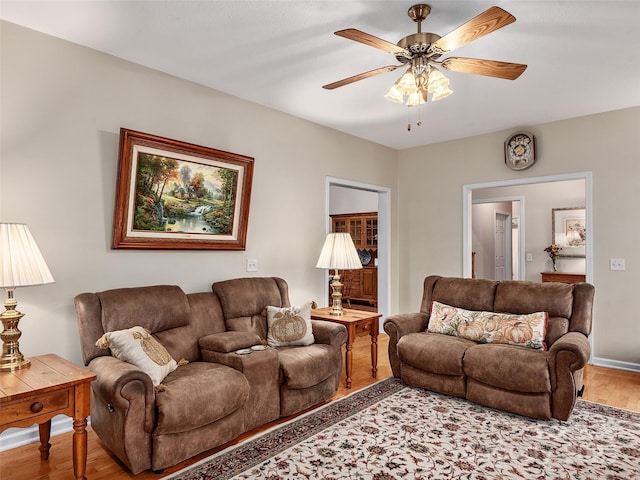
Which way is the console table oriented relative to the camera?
toward the camera

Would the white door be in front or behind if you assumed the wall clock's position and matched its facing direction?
behind

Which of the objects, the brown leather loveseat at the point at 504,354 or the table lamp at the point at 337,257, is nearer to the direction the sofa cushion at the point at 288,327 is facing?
the brown leather loveseat

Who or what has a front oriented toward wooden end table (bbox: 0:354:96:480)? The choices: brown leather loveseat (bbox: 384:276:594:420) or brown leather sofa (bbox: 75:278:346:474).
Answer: the brown leather loveseat

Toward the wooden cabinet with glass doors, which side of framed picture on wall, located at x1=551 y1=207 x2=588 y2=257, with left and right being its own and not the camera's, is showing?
right

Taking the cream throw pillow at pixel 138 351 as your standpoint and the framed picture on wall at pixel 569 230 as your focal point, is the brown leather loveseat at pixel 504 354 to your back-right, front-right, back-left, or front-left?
front-right

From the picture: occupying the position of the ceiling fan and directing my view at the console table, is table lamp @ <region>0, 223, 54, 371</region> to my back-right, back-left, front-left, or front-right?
back-left

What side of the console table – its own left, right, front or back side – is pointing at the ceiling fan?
front

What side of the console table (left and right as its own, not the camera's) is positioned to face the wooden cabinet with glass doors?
right

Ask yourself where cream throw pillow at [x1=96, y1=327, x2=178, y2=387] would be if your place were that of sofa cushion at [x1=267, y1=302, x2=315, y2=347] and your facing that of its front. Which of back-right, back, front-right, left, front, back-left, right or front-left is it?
front-right

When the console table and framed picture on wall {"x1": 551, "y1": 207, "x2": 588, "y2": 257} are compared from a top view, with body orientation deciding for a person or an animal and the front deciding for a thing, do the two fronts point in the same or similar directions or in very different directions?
same or similar directions

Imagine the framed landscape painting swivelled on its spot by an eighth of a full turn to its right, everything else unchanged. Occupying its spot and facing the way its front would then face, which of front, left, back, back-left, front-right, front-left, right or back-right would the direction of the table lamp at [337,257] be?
left

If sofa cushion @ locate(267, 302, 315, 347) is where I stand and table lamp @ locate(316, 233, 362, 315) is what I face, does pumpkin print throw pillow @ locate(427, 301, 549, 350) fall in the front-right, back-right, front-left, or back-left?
front-right

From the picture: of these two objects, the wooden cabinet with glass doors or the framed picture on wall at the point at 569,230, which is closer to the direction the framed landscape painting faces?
the framed picture on wall

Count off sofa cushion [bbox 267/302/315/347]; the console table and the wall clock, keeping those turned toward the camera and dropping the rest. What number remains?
3

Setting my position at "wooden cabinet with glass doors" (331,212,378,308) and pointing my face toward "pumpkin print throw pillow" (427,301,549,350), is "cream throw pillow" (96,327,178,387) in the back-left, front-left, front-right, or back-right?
front-right

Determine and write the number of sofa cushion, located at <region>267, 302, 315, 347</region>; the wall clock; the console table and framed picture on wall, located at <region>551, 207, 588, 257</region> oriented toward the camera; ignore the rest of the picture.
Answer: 4

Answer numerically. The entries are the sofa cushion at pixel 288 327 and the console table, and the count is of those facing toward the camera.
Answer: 2

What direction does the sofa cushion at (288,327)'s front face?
toward the camera
